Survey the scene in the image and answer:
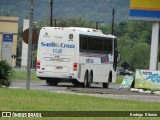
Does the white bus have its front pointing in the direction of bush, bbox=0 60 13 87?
no

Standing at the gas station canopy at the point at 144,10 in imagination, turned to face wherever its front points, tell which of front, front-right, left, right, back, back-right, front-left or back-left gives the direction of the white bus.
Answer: front-right

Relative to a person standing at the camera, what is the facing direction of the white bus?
facing away from the viewer and to the right of the viewer

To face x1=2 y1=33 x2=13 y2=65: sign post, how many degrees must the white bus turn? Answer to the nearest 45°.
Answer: approximately 90° to its left

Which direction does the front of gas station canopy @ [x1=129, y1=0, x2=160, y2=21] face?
toward the camera

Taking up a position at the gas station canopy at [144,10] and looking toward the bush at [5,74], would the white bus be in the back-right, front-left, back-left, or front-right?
front-right

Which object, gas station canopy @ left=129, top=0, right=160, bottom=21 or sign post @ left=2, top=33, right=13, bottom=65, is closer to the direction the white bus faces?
the gas station canopy

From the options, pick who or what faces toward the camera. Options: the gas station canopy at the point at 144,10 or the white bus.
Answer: the gas station canopy

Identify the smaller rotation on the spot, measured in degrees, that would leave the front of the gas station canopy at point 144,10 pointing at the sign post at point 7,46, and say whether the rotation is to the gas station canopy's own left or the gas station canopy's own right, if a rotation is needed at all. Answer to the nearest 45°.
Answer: approximately 90° to the gas station canopy's own right

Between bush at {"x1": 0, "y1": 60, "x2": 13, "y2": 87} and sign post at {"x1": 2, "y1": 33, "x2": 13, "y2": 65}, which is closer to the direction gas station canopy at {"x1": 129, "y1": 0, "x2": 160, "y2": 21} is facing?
the bush
